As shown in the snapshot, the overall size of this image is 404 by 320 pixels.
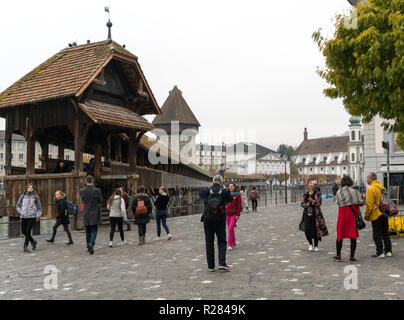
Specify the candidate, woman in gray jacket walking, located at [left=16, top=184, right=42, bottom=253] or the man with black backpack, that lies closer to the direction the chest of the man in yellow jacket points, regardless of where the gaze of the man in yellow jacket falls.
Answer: the woman in gray jacket walking

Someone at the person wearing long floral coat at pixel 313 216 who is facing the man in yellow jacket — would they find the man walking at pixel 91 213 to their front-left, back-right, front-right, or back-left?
back-right

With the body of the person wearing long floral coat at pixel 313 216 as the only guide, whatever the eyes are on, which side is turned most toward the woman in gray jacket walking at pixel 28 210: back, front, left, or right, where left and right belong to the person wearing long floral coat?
right

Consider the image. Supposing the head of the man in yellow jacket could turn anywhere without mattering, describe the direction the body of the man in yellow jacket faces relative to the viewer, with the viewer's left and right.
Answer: facing to the left of the viewer

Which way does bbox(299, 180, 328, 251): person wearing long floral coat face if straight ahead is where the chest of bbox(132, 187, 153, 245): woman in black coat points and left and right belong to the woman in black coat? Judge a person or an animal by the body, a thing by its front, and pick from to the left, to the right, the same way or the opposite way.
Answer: the opposite way

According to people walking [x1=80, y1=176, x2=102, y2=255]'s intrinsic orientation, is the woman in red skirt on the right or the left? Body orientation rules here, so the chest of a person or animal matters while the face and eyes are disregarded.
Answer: on their right

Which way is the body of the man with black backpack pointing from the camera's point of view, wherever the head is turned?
away from the camera
